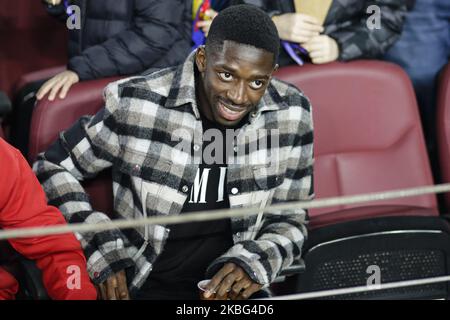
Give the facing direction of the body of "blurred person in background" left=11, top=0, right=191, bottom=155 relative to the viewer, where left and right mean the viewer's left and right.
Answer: facing the viewer and to the left of the viewer

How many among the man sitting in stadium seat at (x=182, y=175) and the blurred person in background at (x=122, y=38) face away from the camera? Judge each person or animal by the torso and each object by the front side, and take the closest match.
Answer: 0

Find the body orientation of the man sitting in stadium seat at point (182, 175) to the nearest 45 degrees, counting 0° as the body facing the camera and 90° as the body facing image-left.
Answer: approximately 0°

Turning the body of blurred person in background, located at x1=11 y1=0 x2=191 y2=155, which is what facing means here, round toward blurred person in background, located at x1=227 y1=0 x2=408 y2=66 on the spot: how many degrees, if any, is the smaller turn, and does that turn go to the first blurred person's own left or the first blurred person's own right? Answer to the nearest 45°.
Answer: approximately 135° to the first blurred person's own left

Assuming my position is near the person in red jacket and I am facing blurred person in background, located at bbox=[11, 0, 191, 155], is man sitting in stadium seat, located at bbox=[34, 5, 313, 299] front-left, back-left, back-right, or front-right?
front-right

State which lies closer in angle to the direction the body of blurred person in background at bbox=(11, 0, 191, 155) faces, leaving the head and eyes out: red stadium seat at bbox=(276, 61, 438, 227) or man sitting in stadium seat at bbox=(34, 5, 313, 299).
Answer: the man sitting in stadium seat

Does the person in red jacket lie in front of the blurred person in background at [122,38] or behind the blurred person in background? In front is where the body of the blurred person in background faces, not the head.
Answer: in front

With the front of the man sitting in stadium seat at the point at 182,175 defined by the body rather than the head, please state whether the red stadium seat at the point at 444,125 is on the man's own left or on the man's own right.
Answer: on the man's own left
